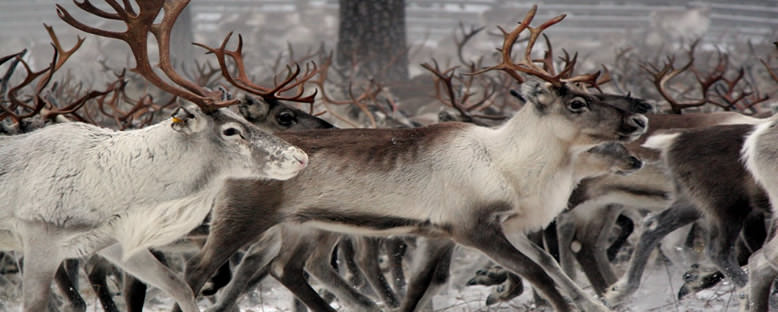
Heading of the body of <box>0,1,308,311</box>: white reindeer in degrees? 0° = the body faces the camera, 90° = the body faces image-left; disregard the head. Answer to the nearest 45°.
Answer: approximately 270°

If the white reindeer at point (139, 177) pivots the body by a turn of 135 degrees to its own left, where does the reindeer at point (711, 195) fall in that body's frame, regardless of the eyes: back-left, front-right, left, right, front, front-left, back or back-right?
back-right

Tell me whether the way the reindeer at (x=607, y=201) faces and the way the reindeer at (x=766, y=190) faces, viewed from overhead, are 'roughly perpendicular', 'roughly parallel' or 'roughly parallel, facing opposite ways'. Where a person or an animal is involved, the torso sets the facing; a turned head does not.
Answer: roughly parallel

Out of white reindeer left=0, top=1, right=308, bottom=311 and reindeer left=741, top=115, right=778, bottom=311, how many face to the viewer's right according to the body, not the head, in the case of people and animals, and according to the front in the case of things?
2

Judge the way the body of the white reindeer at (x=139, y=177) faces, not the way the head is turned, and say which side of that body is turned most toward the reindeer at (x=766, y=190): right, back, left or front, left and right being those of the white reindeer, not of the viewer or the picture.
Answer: front

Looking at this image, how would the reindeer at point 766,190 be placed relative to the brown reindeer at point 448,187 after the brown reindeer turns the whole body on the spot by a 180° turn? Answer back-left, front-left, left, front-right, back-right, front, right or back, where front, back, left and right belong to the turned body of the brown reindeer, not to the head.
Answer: back

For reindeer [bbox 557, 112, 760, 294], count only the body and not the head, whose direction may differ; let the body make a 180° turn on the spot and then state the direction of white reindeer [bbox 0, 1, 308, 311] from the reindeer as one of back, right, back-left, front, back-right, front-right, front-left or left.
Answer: front-left

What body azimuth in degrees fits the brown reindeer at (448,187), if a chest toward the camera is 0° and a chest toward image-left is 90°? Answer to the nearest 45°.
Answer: approximately 270°

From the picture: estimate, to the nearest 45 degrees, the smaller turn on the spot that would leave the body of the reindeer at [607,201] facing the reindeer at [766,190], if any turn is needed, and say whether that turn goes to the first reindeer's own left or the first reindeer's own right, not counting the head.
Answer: approximately 45° to the first reindeer's own right

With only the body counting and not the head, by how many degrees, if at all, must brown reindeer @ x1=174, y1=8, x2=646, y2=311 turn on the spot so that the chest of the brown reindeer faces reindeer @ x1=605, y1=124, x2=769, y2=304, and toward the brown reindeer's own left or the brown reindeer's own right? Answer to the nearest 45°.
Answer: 0° — it already faces it

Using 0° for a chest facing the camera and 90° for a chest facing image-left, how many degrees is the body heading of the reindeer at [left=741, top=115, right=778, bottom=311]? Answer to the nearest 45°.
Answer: approximately 270°

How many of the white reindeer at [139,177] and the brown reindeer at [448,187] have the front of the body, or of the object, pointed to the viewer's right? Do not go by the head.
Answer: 2

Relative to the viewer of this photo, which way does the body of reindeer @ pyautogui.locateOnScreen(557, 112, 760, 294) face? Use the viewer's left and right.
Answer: facing to the right of the viewer
